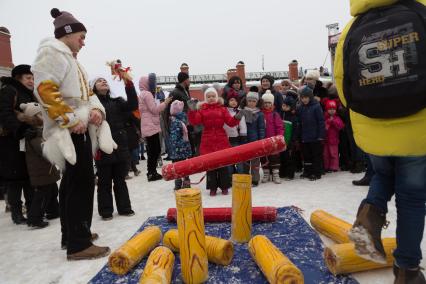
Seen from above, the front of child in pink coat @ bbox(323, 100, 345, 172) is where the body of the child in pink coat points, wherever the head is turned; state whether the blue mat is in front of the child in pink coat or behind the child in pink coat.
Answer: in front

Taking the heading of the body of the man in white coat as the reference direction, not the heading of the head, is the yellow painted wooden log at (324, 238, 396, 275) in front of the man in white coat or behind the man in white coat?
in front

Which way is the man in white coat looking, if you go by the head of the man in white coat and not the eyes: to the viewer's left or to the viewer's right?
to the viewer's right

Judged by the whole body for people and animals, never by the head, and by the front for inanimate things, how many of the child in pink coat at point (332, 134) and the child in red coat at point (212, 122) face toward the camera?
2

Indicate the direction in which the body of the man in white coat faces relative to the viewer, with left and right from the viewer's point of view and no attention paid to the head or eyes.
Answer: facing to the right of the viewer

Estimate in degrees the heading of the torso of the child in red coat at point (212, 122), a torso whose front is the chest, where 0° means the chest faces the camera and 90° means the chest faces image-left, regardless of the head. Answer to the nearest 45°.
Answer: approximately 0°

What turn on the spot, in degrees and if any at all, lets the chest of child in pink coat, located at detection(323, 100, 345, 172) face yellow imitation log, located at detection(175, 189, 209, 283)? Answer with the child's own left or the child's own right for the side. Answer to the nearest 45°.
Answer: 0° — they already face it
